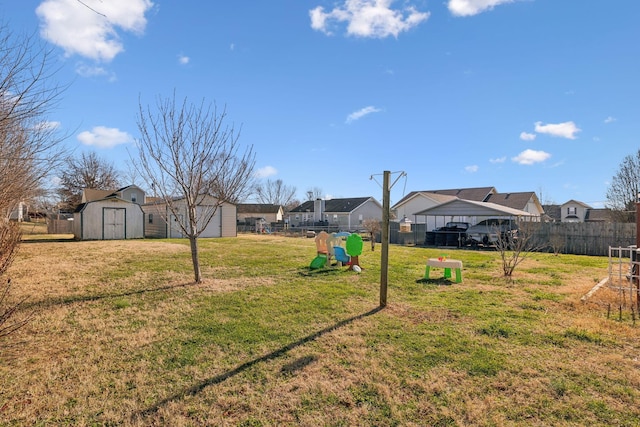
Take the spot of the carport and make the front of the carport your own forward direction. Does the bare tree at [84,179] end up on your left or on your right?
on your right

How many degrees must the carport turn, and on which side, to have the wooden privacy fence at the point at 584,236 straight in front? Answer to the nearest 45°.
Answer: approximately 90° to its left

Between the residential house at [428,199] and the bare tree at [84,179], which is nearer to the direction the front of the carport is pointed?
the bare tree

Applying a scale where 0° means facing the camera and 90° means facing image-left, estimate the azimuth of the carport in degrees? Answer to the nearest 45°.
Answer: approximately 45°

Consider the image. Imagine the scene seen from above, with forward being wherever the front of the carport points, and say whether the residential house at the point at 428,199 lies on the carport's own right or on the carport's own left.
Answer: on the carport's own right
